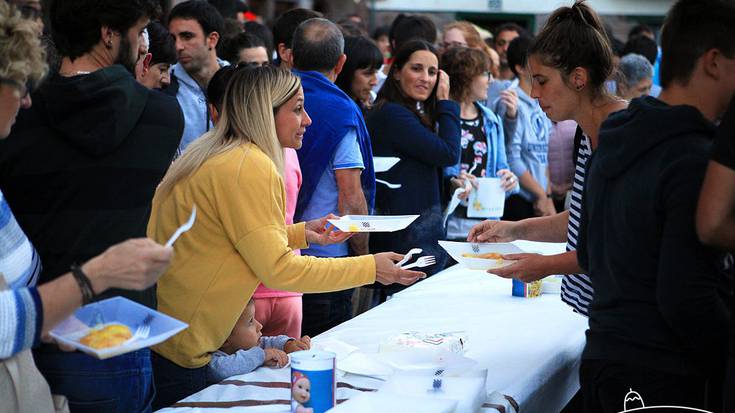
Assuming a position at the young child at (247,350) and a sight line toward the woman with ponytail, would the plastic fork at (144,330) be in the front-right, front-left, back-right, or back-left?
back-right

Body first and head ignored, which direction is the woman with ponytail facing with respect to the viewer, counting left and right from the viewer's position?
facing to the left of the viewer

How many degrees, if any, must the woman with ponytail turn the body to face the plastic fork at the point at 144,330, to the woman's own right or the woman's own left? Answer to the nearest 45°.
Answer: approximately 45° to the woman's own left

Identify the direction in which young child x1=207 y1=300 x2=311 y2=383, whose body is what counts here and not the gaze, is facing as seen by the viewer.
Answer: to the viewer's right

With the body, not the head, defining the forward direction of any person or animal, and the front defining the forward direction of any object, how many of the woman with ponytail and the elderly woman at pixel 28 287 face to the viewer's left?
1

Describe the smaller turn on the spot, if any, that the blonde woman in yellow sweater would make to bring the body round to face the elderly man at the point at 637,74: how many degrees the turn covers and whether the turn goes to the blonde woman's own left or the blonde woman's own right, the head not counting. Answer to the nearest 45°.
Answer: approximately 45° to the blonde woman's own left

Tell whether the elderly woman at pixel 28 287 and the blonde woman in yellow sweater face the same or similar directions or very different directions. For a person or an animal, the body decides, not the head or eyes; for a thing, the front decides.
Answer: same or similar directions

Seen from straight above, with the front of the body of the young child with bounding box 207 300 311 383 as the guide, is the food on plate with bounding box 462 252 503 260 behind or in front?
in front

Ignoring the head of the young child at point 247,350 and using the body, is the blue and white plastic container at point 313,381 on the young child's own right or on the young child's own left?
on the young child's own right

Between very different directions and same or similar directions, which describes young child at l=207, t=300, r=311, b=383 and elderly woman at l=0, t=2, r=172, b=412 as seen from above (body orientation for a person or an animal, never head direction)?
same or similar directions

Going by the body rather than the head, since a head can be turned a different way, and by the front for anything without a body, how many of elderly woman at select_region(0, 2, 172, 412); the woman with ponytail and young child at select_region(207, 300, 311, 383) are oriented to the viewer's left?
1

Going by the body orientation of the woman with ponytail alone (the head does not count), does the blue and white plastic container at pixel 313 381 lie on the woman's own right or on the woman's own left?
on the woman's own left

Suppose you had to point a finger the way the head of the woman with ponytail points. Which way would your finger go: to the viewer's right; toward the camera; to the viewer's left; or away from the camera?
to the viewer's left

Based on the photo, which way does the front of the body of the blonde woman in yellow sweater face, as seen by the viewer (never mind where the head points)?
to the viewer's right

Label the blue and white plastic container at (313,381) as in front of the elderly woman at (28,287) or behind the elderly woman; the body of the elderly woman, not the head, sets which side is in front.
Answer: in front

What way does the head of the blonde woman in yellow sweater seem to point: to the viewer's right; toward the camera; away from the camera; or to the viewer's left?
to the viewer's right
